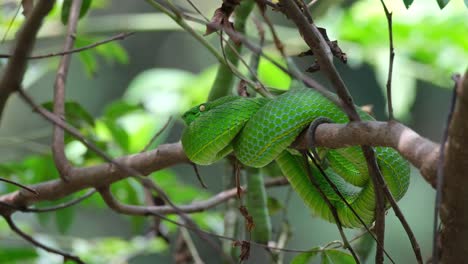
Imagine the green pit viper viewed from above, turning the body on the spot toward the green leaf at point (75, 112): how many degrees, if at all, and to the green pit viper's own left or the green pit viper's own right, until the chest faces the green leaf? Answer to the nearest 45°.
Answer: approximately 45° to the green pit viper's own right

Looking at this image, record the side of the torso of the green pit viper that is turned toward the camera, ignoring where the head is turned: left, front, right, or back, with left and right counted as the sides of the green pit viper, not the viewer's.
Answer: left

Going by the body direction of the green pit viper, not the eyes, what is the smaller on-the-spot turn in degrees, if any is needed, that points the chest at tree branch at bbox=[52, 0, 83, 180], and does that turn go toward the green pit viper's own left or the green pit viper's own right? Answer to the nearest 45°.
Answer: approximately 45° to the green pit viper's own right
